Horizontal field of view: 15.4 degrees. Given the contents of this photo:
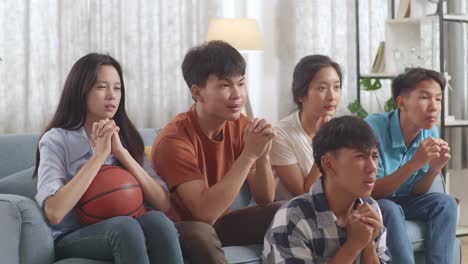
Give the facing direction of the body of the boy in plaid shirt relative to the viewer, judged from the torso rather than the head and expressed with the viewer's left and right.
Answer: facing the viewer and to the right of the viewer

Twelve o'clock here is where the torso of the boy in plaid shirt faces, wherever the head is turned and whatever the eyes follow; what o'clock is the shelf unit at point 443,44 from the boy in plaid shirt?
The shelf unit is roughly at 8 o'clock from the boy in plaid shirt.

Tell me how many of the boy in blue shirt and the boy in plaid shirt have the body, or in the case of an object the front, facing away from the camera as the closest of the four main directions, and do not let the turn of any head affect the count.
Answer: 0

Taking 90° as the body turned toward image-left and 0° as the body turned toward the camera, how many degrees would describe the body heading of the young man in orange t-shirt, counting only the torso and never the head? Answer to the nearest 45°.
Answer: approximately 315°

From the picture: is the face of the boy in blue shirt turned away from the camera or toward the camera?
toward the camera

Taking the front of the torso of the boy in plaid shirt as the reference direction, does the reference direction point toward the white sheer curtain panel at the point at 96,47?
no

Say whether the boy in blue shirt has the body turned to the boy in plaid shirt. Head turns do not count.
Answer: no

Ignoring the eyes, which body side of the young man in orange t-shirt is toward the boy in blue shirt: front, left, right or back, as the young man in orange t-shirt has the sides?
left

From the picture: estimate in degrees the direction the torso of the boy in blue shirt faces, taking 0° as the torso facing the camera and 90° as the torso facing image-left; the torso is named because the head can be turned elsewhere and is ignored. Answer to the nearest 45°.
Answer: approximately 315°

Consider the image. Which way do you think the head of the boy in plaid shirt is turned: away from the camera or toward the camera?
toward the camera

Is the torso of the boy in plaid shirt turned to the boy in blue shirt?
no

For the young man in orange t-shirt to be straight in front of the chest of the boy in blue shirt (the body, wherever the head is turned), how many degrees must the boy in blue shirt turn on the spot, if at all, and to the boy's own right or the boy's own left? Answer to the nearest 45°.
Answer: approximately 90° to the boy's own right

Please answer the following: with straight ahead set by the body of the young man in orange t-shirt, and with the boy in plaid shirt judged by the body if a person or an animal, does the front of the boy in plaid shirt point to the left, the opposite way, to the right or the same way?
the same way

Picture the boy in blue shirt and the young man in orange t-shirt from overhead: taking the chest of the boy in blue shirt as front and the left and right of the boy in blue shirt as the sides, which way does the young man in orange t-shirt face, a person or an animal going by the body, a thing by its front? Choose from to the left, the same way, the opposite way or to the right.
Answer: the same way

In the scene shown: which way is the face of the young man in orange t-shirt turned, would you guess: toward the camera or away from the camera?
toward the camera
